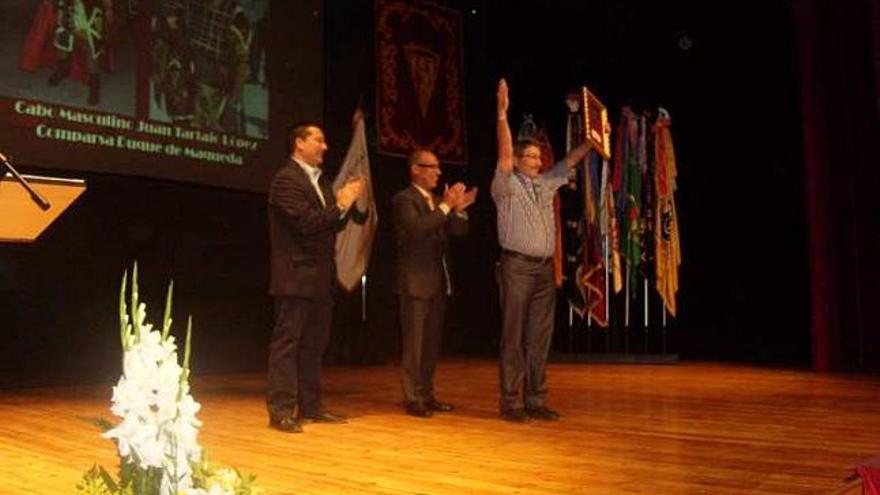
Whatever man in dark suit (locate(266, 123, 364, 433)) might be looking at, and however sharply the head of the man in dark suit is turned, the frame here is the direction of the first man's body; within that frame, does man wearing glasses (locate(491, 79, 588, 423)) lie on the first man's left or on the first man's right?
on the first man's left

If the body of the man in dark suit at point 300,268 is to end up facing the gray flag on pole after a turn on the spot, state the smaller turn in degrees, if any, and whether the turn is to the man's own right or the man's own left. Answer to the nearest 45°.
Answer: approximately 135° to the man's own left

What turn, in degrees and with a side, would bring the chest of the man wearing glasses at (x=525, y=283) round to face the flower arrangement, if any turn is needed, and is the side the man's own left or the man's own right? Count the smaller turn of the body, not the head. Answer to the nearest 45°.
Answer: approximately 45° to the man's own right

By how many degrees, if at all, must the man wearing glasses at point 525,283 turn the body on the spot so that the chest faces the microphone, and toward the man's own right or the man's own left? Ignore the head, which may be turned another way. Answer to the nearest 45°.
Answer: approximately 90° to the man's own right

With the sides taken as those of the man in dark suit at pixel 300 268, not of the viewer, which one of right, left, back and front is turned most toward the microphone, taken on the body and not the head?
right

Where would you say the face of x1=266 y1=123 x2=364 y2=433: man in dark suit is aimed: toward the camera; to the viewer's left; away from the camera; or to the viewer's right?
to the viewer's right

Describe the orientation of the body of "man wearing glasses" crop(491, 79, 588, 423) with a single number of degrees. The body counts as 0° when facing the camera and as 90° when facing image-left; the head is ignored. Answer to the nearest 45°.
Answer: approximately 315°

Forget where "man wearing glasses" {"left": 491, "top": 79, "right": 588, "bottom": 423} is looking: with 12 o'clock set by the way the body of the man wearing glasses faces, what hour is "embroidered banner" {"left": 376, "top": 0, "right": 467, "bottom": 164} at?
The embroidered banner is roughly at 7 o'clock from the man wearing glasses.

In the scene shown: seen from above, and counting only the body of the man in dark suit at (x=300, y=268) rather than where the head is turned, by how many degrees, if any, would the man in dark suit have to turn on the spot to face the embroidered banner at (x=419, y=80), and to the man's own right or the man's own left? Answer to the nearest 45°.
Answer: approximately 135° to the man's own left

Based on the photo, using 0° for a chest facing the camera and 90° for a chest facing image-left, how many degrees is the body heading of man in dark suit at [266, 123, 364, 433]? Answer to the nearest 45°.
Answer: approximately 315°
